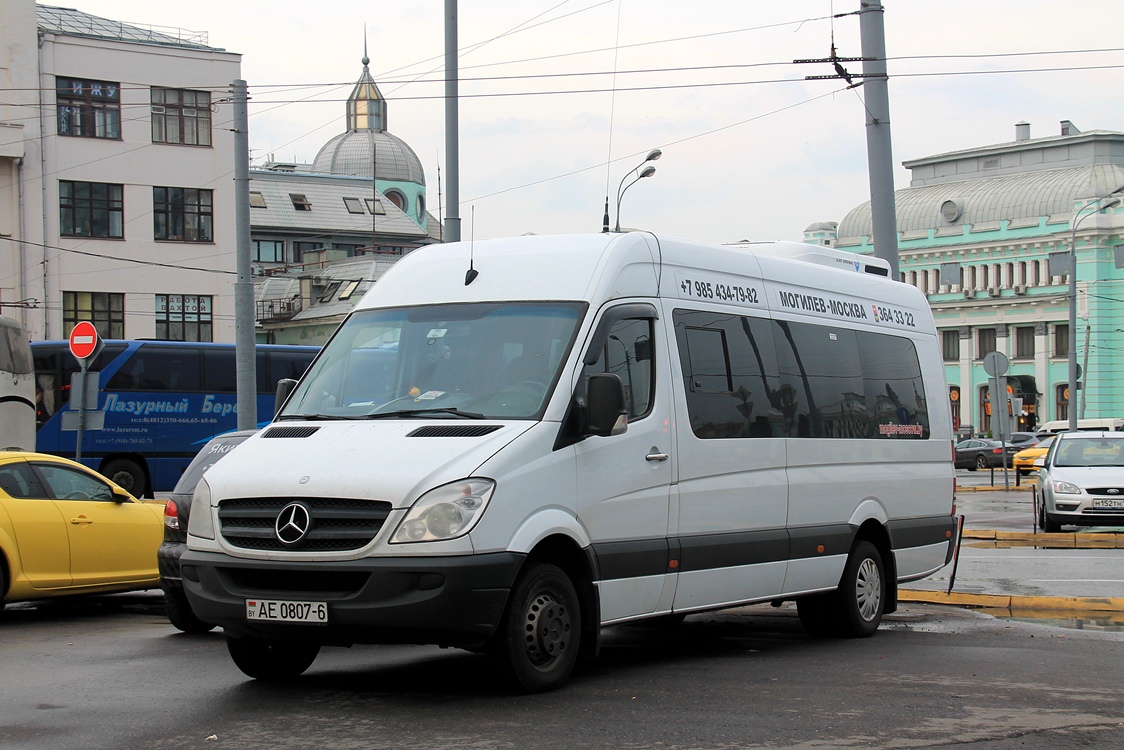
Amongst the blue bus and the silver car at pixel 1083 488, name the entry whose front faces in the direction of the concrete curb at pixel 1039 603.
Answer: the silver car

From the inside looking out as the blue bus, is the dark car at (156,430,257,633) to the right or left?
on its left

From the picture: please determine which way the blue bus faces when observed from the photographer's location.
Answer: facing to the left of the viewer

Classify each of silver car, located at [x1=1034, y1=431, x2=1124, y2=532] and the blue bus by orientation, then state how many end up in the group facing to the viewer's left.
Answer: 1

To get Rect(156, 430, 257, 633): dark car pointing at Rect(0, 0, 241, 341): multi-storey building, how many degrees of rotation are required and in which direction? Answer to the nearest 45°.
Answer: approximately 45° to its left

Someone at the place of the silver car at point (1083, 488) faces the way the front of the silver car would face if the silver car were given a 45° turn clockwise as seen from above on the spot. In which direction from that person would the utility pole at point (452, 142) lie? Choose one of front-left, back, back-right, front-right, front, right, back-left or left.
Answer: front

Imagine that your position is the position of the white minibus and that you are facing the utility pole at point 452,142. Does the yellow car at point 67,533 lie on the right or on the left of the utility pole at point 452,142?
left

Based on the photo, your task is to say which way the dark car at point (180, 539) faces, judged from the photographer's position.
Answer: facing away from the viewer and to the right of the viewer

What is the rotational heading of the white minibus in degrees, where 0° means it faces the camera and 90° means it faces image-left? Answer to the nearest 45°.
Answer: approximately 45°

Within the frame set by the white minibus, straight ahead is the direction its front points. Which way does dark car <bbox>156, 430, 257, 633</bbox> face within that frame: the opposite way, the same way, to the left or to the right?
the opposite way

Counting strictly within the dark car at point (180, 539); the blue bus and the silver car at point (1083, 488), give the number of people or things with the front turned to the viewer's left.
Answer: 1

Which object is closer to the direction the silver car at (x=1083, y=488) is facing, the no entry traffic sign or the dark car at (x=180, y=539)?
the dark car

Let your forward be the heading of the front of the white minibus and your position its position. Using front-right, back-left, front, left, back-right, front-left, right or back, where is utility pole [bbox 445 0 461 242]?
back-right

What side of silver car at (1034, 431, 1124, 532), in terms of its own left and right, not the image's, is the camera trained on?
front

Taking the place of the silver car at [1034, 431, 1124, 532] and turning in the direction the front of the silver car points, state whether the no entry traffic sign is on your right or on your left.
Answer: on your right

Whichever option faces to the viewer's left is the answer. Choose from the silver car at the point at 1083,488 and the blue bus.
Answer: the blue bus

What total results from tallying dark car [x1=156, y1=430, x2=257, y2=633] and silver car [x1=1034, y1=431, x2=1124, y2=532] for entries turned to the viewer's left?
0
